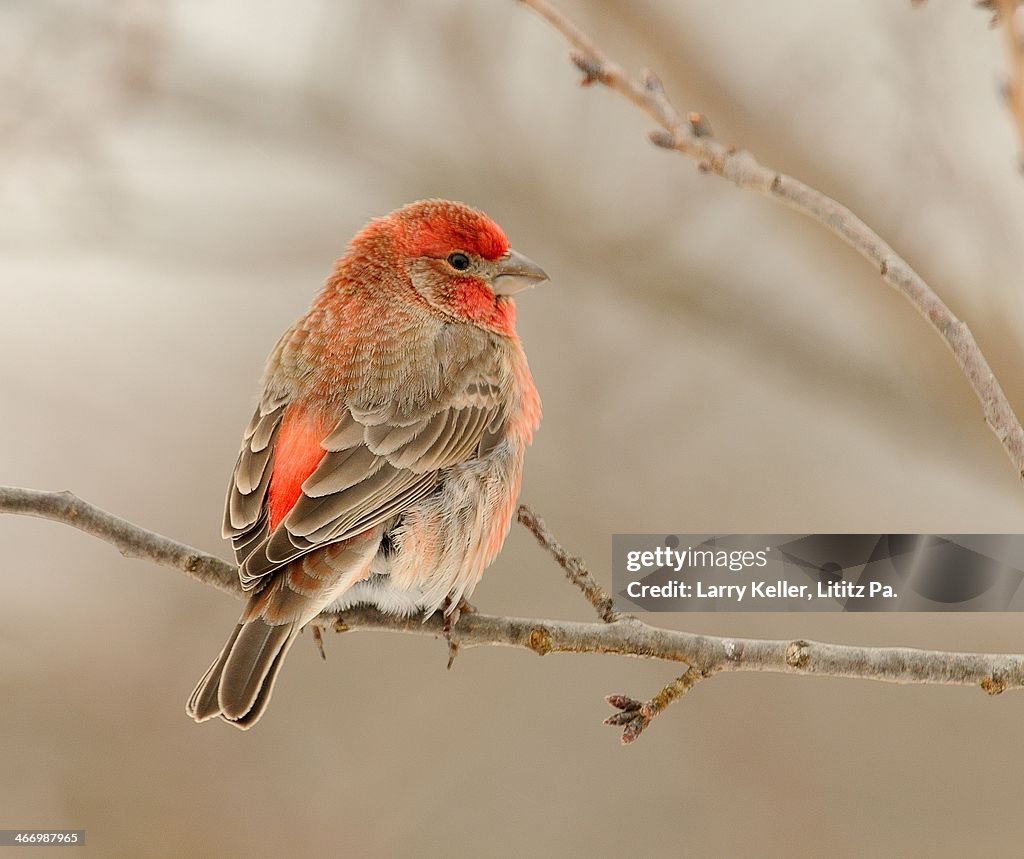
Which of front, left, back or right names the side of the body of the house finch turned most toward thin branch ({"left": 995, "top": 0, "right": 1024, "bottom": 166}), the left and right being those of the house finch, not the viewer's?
front

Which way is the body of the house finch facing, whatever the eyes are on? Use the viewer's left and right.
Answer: facing away from the viewer and to the right of the viewer
